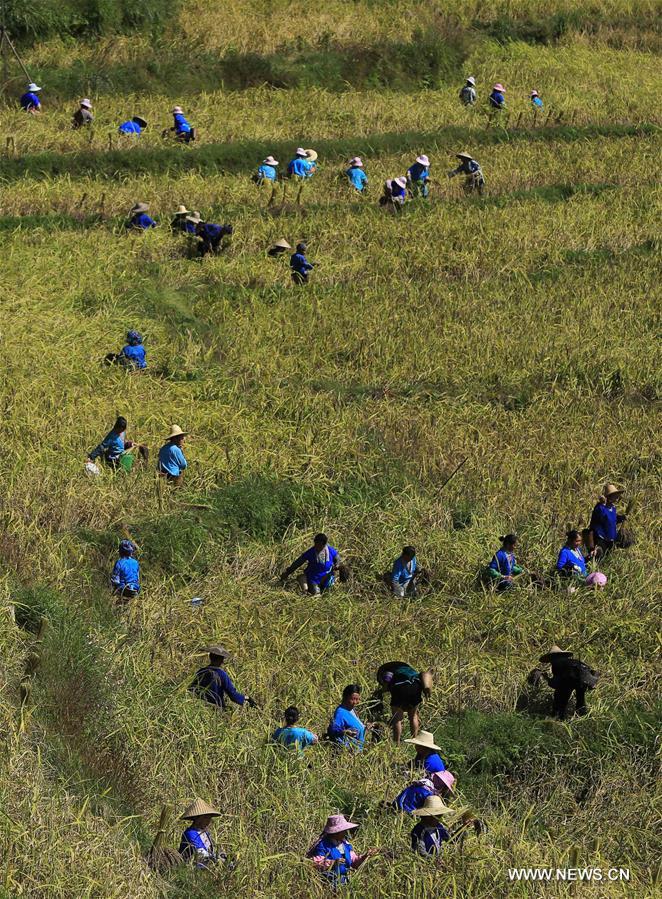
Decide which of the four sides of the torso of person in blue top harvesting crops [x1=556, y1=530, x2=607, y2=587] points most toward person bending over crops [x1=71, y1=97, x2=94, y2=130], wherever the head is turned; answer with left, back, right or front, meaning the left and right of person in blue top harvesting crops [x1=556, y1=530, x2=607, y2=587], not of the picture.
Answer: back

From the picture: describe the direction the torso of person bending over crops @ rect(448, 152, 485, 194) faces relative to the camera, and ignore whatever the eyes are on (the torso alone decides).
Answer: to the viewer's left

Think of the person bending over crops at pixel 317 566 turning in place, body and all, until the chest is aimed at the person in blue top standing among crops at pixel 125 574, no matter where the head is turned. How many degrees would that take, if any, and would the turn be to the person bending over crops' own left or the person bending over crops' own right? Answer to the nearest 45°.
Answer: approximately 45° to the person bending over crops' own right

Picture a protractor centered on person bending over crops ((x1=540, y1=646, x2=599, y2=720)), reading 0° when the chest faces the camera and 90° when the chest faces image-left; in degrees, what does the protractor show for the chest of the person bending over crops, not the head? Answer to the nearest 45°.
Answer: approximately 45°

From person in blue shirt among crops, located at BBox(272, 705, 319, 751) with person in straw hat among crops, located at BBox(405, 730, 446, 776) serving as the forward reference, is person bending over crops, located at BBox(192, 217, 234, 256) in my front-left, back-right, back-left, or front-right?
back-left

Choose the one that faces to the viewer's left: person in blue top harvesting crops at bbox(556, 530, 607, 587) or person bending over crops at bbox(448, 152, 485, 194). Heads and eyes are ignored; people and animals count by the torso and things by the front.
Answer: person bending over crops at bbox(448, 152, 485, 194)

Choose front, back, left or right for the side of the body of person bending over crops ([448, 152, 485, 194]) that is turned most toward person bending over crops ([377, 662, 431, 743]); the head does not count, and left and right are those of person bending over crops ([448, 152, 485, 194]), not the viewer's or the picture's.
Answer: left

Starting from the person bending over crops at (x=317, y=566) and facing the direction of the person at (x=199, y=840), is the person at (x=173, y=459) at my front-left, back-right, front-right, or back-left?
back-right

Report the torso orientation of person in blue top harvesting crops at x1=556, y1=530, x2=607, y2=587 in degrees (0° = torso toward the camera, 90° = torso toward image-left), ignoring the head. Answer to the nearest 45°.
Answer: approximately 315°

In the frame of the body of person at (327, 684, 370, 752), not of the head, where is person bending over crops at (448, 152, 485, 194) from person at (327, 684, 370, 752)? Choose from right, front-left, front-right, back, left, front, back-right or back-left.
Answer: back-left
